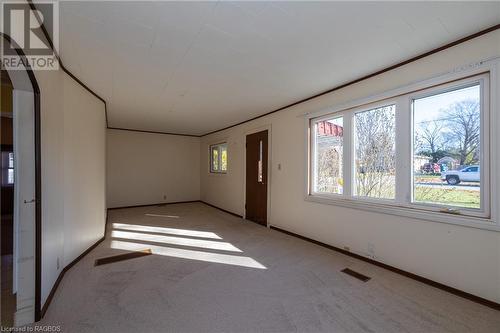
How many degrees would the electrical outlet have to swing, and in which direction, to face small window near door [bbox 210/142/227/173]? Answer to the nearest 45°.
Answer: approximately 90° to its right

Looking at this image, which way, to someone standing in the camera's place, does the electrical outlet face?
facing the viewer and to the left of the viewer

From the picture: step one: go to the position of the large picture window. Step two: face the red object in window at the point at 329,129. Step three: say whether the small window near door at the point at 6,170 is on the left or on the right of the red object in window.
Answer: left

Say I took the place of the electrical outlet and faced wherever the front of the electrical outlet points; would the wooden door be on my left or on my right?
on my right

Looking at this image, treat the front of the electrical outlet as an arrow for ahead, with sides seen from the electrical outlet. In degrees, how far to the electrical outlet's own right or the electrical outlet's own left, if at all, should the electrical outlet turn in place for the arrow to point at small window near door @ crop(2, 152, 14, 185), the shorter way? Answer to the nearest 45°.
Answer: approximately 45° to the electrical outlet's own right

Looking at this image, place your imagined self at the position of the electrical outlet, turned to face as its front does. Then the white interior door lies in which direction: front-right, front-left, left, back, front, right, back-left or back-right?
front

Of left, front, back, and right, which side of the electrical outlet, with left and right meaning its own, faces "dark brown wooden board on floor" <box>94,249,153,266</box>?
front

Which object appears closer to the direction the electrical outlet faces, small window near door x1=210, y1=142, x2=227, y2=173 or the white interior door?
the white interior door

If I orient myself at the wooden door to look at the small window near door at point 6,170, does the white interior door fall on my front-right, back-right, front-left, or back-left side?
front-left
